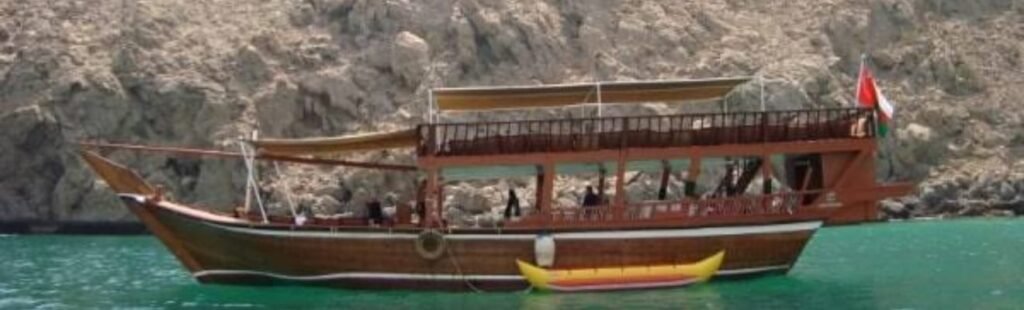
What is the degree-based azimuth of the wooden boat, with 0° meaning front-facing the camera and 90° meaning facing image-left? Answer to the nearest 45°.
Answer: approximately 90°

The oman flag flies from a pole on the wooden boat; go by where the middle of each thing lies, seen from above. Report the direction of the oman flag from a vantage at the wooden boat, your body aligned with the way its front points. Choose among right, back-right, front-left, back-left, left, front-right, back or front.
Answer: back
